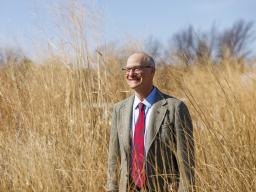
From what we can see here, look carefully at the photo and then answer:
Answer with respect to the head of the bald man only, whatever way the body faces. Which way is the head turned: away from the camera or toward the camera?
toward the camera

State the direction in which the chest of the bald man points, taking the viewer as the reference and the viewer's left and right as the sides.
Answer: facing the viewer and to the left of the viewer
